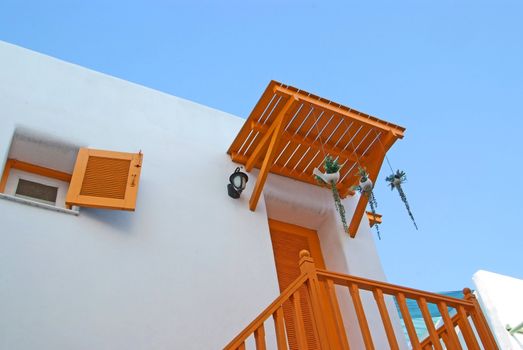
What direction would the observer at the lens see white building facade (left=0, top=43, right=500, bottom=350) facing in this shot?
facing the viewer and to the right of the viewer

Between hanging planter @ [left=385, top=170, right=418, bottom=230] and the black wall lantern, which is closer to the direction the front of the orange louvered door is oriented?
the hanging planter

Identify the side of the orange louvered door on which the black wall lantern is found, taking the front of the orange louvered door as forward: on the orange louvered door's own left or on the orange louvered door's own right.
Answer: on the orange louvered door's own right

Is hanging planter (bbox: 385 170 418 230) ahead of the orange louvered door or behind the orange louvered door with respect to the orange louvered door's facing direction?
ahead
